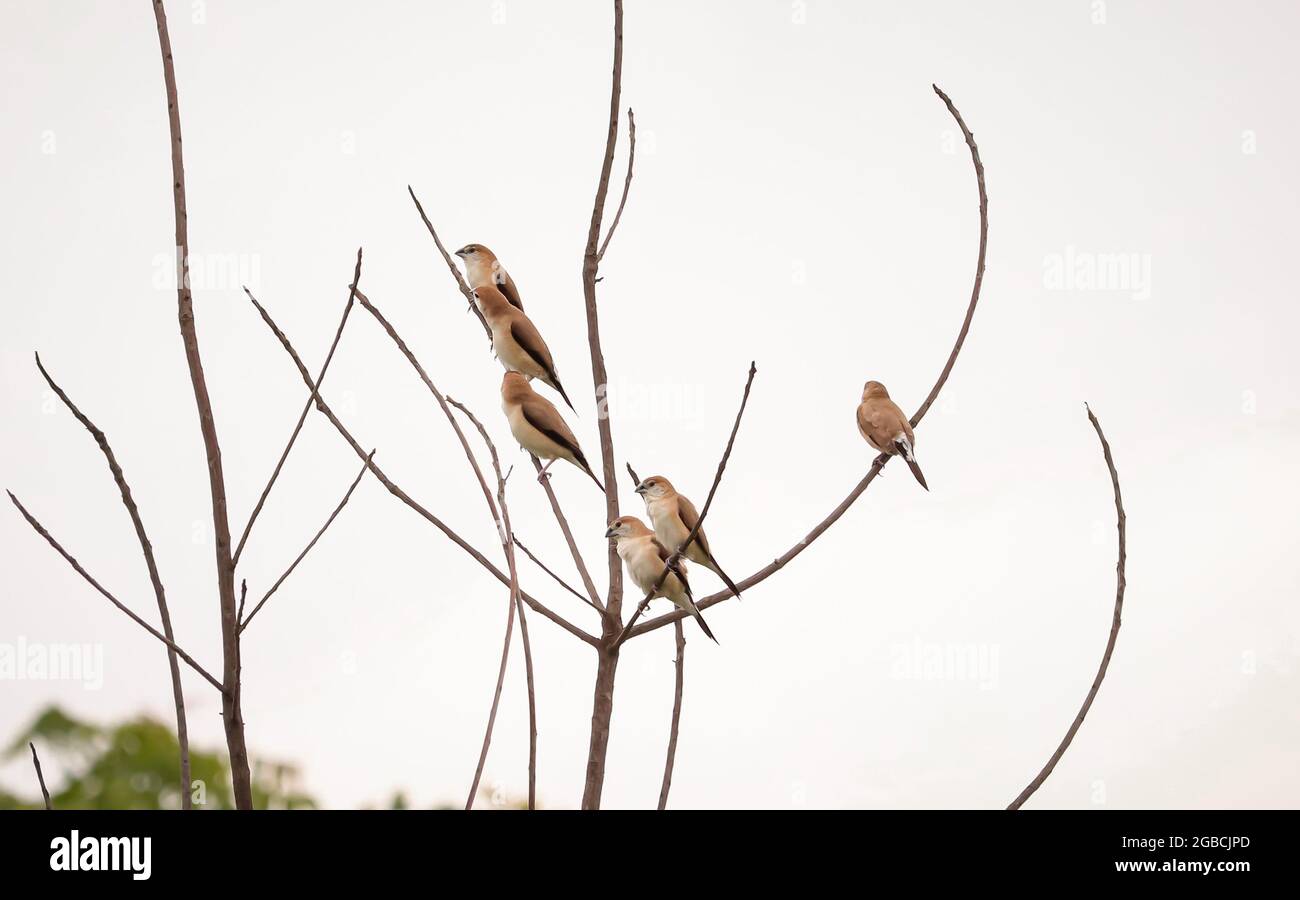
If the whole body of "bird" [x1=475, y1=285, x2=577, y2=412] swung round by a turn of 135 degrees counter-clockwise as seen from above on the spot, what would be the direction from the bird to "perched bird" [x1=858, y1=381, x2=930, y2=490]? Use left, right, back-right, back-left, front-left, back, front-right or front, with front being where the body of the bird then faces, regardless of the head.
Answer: left

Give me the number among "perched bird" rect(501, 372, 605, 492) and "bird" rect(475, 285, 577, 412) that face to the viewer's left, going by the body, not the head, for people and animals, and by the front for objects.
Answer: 2

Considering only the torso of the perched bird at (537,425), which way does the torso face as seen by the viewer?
to the viewer's left

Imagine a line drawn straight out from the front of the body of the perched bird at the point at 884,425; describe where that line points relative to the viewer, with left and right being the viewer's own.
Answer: facing away from the viewer and to the left of the viewer

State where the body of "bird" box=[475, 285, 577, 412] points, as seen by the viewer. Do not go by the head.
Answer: to the viewer's left

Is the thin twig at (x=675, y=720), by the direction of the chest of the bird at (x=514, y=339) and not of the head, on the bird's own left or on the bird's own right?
on the bird's own left
